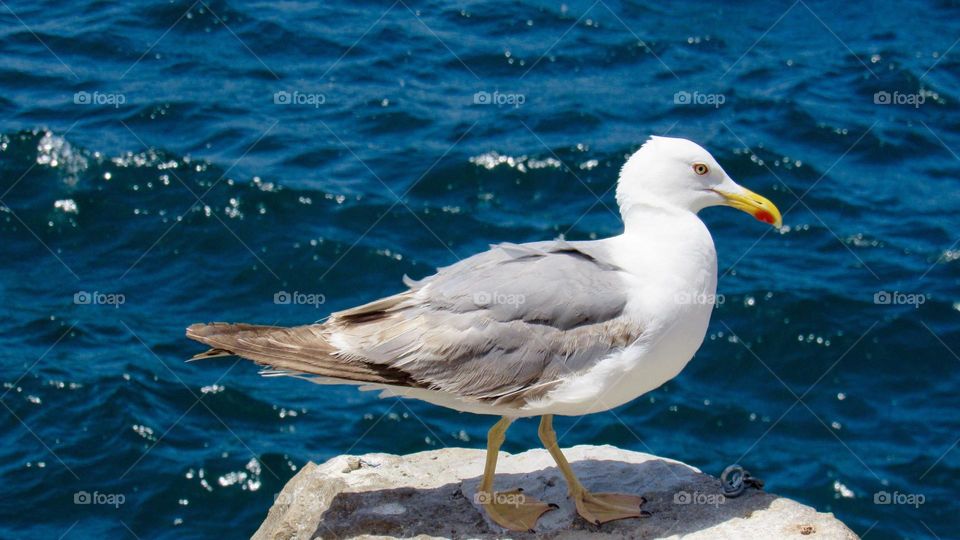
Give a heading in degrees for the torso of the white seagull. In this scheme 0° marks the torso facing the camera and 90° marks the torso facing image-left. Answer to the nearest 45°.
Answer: approximately 270°
